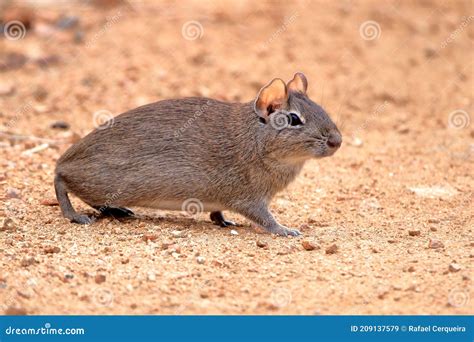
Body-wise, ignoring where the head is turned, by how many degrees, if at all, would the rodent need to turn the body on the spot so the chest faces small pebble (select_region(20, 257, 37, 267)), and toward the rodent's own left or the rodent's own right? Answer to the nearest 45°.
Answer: approximately 135° to the rodent's own right

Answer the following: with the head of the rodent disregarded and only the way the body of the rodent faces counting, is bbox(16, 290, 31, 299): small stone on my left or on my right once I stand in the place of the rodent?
on my right

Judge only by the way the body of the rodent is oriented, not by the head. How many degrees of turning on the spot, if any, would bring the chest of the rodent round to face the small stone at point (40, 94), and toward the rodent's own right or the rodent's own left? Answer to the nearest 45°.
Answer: approximately 135° to the rodent's own left

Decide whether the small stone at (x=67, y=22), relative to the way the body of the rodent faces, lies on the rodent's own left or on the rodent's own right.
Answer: on the rodent's own left

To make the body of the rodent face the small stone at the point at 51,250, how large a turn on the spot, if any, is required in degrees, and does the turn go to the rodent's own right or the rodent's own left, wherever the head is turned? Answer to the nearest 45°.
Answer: approximately 135° to the rodent's own right

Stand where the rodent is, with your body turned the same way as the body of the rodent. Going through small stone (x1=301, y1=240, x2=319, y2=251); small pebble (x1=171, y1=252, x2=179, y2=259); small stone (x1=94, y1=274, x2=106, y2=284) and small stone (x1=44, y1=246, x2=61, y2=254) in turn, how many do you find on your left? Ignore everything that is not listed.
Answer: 0

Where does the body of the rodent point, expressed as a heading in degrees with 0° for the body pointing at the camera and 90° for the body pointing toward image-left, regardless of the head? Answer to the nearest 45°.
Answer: approximately 270°

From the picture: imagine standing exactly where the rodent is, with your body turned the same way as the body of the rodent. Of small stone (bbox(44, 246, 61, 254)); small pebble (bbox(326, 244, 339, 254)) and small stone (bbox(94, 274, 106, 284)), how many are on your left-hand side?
0

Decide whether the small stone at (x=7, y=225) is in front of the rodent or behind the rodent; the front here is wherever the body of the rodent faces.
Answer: behind

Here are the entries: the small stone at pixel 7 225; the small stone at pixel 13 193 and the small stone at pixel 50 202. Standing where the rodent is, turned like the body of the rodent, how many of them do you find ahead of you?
0

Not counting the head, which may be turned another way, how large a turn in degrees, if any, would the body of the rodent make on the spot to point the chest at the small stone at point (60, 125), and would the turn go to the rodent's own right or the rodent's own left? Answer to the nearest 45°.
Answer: approximately 135° to the rodent's own left

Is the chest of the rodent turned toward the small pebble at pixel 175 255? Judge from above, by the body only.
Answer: no

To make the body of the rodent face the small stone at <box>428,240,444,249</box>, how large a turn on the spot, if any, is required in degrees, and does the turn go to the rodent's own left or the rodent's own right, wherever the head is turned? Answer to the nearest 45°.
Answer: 0° — it already faces it
